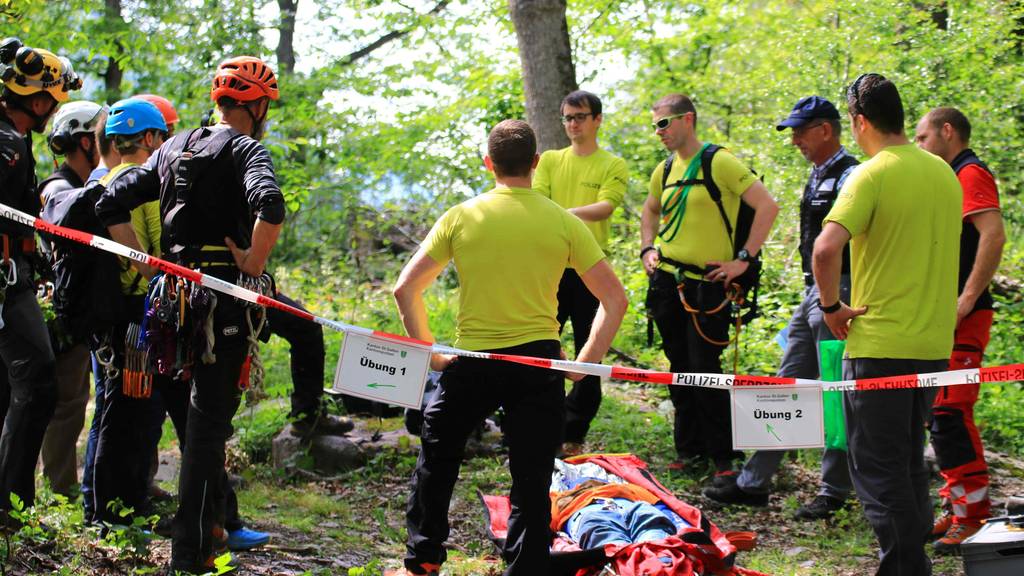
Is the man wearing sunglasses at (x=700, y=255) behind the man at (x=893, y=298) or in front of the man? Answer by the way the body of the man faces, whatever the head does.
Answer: in front

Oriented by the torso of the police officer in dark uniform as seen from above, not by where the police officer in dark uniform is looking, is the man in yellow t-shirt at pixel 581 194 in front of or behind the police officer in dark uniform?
in front

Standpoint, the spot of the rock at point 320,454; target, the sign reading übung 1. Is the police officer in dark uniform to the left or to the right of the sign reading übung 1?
left

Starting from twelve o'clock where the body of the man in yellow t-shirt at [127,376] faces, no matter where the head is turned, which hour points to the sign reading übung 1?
The sign reading übung 1 is roughly at 3 o'clock from the man in yellow t-shirt.

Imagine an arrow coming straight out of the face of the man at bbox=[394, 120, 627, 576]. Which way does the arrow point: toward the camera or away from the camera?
away from the camera

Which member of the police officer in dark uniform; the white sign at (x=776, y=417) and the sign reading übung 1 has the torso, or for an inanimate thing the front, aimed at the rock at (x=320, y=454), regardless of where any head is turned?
the police officer in dark uniform

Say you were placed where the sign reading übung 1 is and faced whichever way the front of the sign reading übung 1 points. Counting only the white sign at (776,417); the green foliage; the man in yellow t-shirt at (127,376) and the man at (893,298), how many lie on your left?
2

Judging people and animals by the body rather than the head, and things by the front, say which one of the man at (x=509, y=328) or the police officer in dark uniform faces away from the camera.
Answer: the man

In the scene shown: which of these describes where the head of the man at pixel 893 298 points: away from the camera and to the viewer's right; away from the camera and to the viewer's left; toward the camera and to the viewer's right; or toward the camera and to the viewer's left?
away from the camera and to the viewer's left

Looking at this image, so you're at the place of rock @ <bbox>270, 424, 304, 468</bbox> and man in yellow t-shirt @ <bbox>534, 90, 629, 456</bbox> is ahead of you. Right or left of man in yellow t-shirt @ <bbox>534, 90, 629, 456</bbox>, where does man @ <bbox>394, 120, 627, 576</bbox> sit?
right
